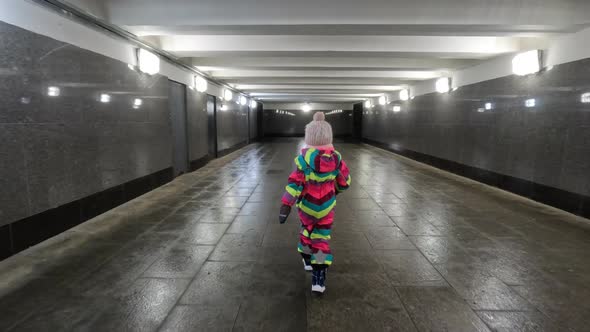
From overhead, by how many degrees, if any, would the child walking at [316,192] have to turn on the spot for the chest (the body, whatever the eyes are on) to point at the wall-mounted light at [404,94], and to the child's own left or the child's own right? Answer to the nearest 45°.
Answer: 0° — they already face it

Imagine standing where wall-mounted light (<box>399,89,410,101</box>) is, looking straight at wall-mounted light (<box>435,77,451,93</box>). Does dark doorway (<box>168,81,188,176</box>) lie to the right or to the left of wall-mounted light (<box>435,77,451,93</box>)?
right

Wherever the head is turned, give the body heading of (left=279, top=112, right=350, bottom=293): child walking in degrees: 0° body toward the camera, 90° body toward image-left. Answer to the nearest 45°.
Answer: approximately 180°

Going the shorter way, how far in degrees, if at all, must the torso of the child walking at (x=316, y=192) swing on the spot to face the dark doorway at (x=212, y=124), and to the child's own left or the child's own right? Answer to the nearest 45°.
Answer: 0° — they already face it
